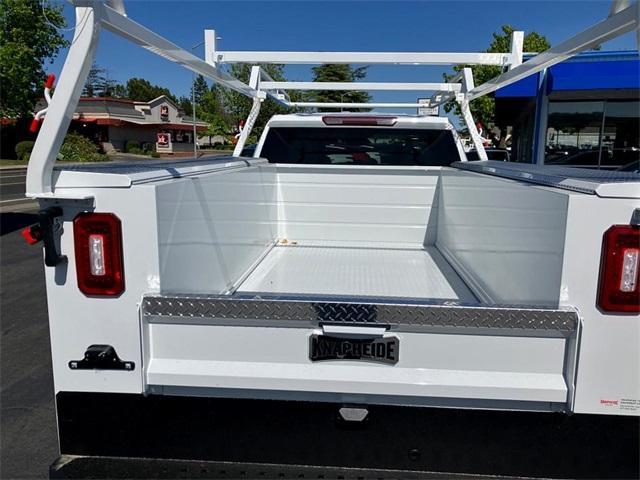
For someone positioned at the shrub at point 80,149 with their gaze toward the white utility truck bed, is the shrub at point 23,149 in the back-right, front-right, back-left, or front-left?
back-right

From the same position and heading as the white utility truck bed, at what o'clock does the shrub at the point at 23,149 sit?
The shrub is roughly at 11 o'clock from the white utility truck bed.

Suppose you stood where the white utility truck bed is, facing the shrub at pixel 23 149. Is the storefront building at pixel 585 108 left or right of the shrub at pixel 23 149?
right

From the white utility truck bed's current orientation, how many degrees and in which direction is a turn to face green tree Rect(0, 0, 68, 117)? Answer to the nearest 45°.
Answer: approximately 45° to its left

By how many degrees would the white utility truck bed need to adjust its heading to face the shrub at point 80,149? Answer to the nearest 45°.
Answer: approximately 45° to its left

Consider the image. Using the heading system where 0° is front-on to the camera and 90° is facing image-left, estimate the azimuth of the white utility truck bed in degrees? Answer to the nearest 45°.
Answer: approximately 180°

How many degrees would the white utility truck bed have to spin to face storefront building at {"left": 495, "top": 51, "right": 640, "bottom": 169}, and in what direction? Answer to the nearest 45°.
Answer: approximately 45° to its right
